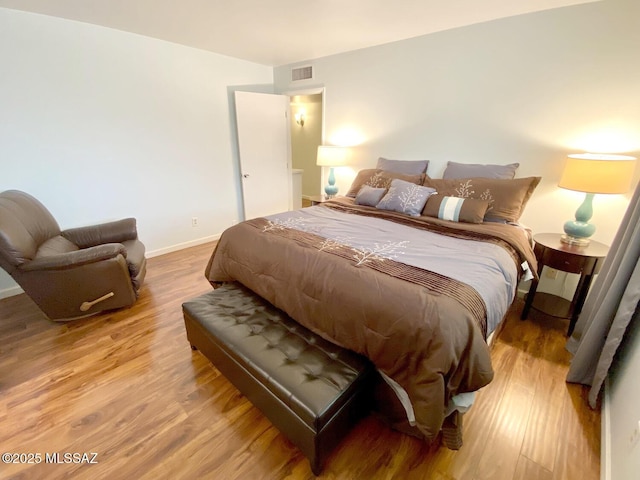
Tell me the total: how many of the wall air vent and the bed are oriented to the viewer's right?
0

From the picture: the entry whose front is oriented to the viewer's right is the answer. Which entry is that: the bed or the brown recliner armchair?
the brown recliner armchair

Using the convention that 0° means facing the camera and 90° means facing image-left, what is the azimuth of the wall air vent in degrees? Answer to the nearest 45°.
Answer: approximately 45°

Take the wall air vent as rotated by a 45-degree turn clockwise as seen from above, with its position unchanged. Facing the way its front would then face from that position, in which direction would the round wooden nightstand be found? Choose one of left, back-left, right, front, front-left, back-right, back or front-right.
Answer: back-left

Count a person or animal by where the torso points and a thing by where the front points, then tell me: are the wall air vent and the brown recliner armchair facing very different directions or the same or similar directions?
very different directions

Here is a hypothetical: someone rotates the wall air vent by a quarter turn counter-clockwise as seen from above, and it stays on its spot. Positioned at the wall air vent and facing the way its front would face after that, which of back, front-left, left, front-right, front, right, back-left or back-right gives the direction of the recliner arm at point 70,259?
right

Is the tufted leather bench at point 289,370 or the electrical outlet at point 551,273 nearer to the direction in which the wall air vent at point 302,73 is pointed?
the tufted leather bench

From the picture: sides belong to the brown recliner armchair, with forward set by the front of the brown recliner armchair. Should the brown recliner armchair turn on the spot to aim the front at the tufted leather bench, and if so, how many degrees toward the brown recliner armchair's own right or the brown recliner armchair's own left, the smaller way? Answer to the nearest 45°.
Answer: approximately 90° to the brown recliner armchair's own right

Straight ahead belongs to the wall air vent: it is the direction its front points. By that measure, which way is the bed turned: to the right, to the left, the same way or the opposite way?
the same way

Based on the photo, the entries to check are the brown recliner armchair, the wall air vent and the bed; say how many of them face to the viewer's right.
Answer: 1

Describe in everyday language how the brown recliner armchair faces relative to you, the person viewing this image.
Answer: facing to the right of the viewer

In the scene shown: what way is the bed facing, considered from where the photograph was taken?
facing the viewer and to the left of the viewer

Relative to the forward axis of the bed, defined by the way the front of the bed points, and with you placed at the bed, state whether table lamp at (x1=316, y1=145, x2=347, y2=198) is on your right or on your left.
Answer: on your right
